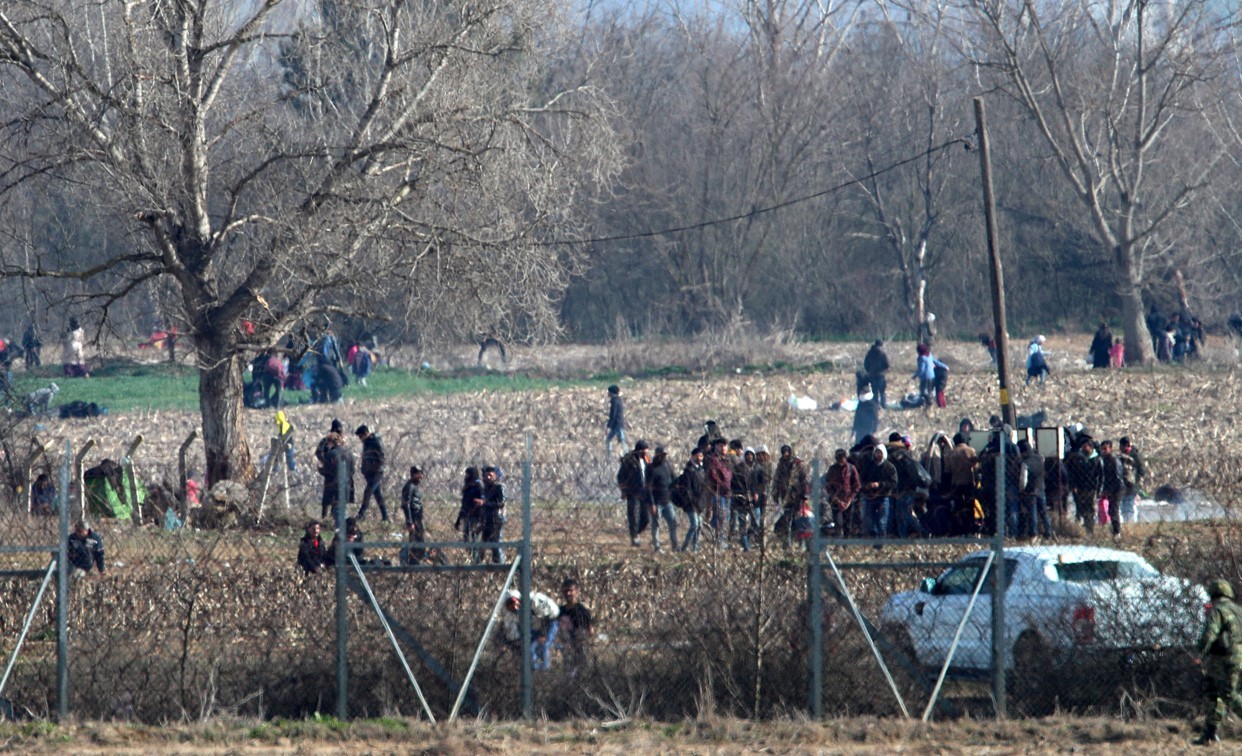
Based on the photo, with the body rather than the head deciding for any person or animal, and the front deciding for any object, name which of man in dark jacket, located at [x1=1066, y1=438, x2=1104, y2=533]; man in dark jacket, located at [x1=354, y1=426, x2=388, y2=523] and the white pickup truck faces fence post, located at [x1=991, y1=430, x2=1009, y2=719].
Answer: man in dark jacket, located at [x1=1066, y1=438, x2=1104, y2=533]

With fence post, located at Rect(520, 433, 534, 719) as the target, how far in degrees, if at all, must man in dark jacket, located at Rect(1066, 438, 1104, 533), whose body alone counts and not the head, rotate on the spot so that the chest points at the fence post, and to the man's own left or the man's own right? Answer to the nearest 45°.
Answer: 0° — they already face it

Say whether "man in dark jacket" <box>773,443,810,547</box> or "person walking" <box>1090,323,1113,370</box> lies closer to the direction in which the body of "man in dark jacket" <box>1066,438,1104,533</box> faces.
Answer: the man in dark jacket

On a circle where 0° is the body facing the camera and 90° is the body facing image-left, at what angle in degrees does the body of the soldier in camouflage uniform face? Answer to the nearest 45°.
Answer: approximately 90°

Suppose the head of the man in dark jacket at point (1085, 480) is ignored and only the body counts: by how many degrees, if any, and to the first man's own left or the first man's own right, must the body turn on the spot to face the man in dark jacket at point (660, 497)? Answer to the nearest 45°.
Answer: approximately 90° to the first man's own right

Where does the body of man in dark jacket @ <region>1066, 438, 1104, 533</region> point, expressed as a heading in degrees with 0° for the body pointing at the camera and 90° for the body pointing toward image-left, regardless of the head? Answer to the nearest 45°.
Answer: approximately 0°

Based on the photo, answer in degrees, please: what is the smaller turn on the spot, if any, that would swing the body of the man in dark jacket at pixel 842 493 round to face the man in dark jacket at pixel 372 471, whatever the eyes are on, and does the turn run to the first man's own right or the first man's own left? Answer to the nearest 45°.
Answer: approximately 90° to the first man's own right

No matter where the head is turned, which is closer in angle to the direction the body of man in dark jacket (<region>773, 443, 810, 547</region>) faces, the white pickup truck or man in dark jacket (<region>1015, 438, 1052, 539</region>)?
the white pickup truck

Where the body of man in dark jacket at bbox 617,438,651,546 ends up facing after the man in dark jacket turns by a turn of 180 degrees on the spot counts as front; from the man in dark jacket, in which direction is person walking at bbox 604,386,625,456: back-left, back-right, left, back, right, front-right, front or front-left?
front-right

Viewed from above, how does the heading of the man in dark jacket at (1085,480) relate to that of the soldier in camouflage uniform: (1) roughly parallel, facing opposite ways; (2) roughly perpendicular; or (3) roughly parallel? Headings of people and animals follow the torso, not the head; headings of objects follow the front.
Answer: roughly perpendicular
